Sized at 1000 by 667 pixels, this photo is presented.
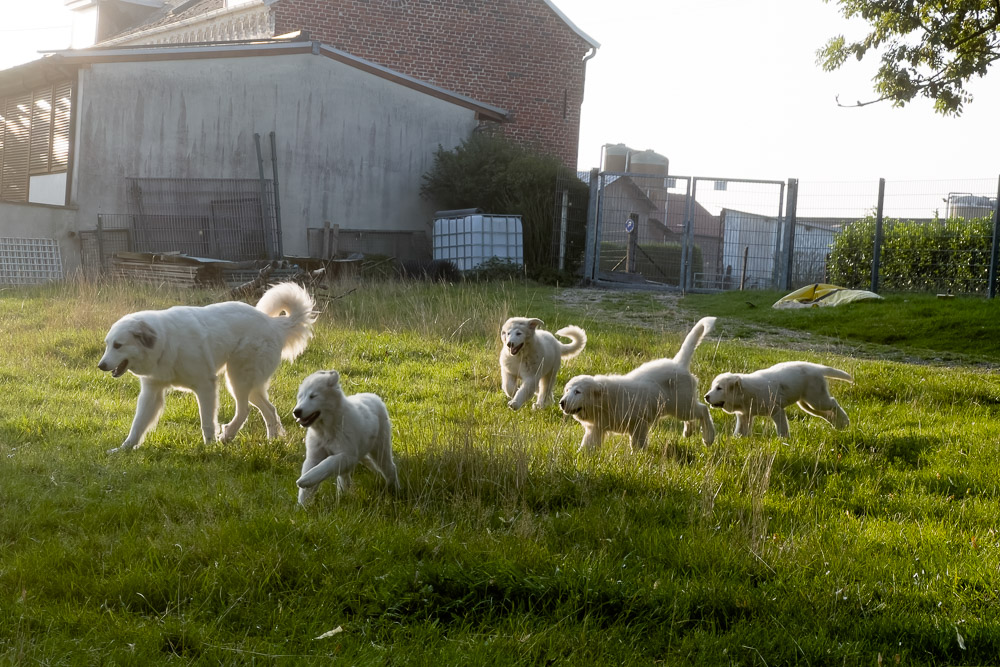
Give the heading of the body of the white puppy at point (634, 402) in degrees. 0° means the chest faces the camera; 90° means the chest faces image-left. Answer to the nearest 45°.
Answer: approximately 90°

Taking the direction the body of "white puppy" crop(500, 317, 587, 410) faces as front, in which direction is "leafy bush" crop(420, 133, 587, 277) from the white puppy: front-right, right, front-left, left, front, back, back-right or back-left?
back-right

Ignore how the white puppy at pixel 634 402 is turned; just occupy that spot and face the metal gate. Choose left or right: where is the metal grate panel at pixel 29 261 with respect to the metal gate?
left

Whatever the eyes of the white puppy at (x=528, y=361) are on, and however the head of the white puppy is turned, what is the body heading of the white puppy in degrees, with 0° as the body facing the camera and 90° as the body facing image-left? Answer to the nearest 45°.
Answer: approximately 45°

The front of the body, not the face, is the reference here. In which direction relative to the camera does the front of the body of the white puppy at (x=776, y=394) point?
to the viewer's left

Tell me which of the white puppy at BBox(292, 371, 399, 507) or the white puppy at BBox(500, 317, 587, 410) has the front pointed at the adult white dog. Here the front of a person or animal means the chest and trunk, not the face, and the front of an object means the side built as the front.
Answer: the white puppy at BBox(500, 317, 587, 410)

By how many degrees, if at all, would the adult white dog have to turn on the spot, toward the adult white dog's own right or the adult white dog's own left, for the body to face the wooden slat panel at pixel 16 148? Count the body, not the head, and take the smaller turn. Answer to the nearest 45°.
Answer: approximately 90° to the adult white dog's own right

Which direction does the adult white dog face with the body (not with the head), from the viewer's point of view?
to the viewer's left
